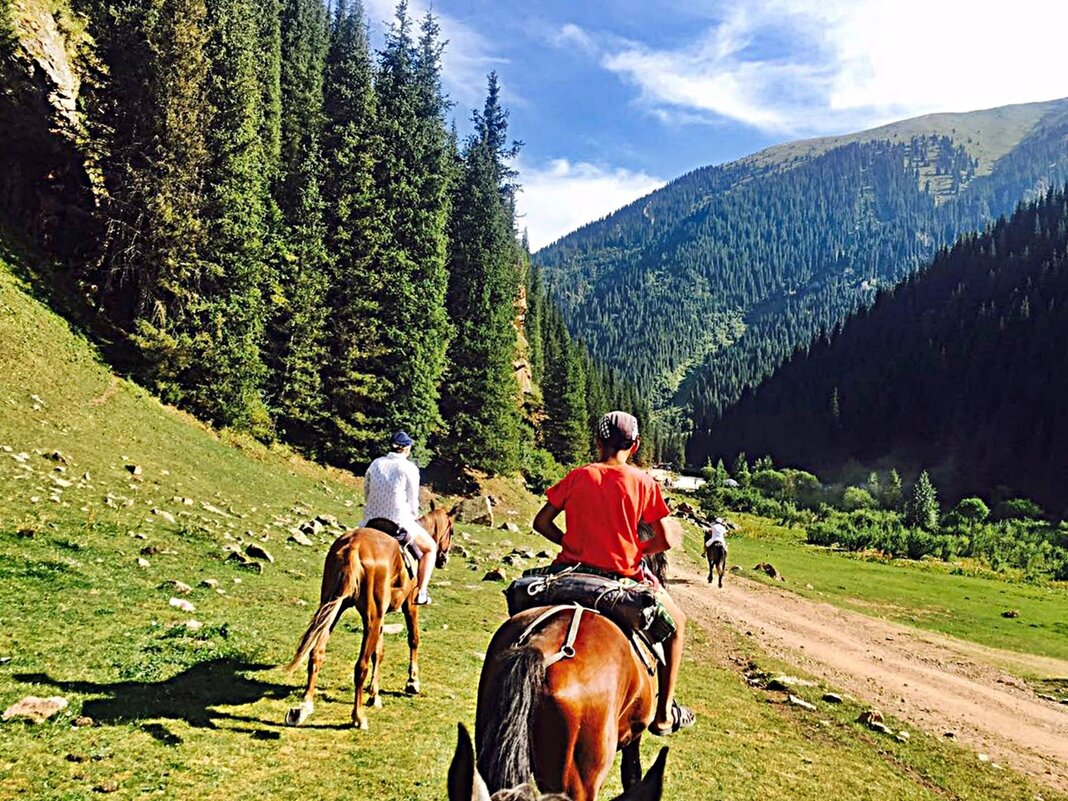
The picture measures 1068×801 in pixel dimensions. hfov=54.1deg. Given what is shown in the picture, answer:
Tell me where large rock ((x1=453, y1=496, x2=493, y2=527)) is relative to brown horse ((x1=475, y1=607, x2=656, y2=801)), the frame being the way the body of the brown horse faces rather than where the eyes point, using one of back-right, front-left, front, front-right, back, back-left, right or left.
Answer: front-left

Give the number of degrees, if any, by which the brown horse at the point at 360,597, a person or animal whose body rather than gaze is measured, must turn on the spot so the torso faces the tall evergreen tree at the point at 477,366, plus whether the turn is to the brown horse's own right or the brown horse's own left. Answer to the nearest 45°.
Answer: approximately 45° to the brown horse's own left

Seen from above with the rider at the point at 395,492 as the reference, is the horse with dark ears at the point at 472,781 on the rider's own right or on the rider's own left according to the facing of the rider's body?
on the rider's own right

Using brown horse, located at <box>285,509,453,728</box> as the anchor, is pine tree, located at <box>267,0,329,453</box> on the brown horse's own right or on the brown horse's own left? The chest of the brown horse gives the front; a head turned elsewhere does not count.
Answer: on the brown horse's own left

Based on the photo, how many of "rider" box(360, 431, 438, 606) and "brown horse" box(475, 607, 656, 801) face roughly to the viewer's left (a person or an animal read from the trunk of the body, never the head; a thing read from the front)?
0

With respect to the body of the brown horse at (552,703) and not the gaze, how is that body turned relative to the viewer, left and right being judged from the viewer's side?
facing away from the viewer and to the right of the viewer

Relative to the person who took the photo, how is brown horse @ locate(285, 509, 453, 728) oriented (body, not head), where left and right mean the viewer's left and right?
facing away from the viewer and to the right of the viewer

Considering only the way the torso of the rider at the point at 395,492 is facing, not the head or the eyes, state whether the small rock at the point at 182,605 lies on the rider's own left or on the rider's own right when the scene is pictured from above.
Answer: on the rider's own left

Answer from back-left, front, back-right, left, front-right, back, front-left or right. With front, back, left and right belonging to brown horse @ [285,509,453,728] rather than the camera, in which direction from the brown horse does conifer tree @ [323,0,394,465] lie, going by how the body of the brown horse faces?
front-left

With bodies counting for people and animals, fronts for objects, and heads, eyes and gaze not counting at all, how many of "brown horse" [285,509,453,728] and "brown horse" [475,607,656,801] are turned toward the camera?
0

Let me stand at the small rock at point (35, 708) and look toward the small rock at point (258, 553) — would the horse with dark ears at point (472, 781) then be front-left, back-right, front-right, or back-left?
back-right

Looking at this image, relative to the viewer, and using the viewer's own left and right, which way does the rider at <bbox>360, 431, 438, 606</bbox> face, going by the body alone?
facing away from the viewer and to the right of the viewer
